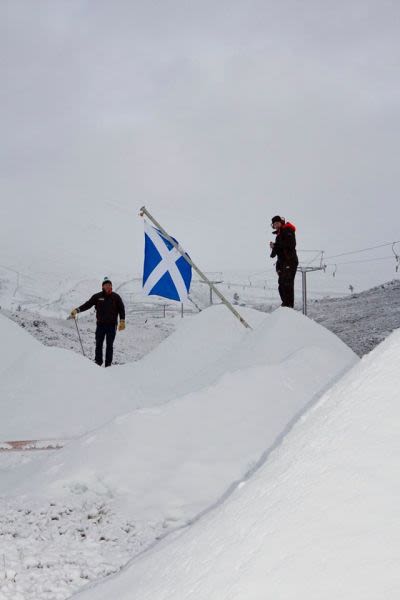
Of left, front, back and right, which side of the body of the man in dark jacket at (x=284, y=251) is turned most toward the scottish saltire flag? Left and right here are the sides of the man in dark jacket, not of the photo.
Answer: front

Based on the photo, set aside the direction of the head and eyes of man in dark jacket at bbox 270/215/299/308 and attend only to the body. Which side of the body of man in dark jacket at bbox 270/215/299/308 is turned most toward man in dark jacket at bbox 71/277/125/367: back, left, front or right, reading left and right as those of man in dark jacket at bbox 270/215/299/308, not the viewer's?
front

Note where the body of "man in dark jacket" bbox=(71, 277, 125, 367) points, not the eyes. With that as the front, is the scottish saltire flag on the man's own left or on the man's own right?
on the man's own left

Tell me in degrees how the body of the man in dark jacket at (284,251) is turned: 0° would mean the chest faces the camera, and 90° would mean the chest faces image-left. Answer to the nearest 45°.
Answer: approximately 90°

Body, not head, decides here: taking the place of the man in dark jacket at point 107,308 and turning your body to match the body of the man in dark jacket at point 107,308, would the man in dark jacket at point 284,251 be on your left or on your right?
on your left

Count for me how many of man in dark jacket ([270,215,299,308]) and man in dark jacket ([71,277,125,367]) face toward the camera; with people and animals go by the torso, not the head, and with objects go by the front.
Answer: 1

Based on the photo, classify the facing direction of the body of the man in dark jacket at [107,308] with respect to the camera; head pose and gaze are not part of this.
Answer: toward the camera

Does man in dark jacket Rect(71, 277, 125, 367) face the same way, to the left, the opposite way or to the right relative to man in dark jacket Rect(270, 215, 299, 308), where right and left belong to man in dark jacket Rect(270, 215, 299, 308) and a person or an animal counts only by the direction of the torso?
to the left
